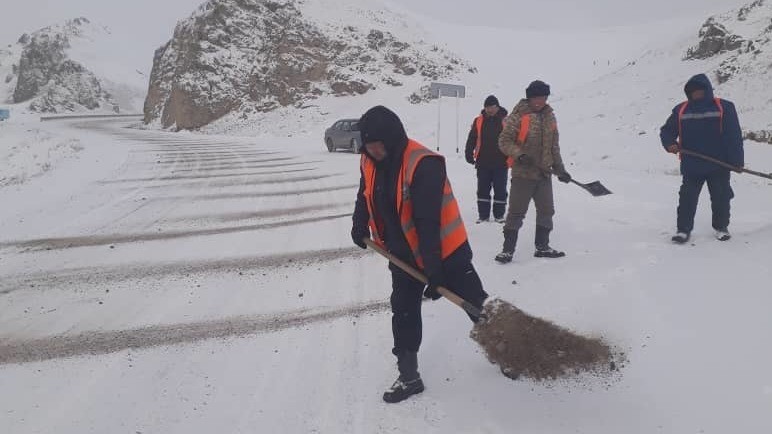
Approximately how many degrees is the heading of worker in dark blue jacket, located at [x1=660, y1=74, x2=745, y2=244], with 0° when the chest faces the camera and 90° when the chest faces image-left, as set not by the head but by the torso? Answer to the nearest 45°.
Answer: approximately 0°

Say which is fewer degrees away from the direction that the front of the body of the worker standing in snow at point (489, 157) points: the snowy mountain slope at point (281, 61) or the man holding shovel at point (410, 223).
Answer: the man holding shovel

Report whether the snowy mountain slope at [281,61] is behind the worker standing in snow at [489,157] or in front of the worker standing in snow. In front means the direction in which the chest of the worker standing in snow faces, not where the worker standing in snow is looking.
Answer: behind

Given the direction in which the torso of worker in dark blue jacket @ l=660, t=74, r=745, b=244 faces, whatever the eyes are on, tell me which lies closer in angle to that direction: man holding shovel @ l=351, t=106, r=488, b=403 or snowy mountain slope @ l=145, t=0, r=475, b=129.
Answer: the man holding shovel

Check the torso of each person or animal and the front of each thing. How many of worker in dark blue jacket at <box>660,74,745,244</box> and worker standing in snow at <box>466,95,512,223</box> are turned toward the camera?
2

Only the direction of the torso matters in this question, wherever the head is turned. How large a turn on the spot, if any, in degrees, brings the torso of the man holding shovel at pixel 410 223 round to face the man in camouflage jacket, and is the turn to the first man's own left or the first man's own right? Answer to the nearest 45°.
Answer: approximately 180°

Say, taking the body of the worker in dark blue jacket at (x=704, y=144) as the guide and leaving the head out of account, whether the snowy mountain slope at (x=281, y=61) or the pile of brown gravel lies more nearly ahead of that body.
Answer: the pile of brown gravel

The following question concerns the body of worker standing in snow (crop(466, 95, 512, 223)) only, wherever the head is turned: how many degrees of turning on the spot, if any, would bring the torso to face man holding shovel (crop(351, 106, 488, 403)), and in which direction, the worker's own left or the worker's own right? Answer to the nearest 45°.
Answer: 0° — they already face them

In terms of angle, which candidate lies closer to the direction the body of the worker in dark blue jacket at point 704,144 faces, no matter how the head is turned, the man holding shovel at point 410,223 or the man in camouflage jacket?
the man holding shovel
